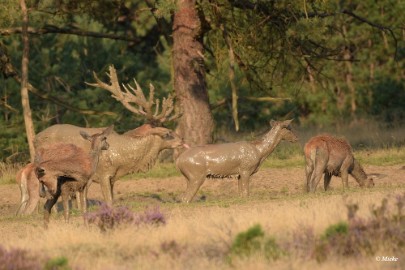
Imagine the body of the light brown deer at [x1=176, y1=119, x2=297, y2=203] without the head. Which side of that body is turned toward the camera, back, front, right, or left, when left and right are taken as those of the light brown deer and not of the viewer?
right

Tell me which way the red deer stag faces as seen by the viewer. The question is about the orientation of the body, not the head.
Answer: to the viewer's right

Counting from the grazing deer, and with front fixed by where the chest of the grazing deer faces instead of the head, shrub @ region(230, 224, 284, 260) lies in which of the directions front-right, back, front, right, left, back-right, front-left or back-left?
back-right

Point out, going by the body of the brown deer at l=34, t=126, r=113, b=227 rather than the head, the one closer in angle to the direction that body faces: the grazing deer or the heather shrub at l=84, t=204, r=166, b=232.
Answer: the grazing deer

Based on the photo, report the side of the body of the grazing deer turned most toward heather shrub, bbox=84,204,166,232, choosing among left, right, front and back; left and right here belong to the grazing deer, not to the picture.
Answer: back

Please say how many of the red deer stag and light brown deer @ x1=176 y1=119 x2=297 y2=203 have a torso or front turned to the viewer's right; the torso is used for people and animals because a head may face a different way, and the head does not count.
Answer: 2

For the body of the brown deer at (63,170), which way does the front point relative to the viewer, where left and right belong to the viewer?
facing away from the viewer and to the right of the viewer

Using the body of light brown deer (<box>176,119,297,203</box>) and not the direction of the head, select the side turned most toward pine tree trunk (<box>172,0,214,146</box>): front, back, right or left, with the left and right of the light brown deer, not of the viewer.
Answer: left

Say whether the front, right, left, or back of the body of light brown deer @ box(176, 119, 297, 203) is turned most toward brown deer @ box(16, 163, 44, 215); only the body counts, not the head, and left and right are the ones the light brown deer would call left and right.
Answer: back
